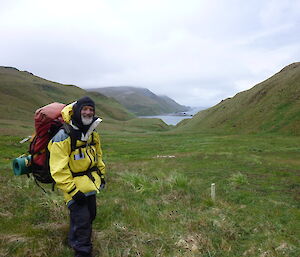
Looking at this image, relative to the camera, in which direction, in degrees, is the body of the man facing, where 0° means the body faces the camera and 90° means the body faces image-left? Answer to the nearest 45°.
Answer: approximately 315°
